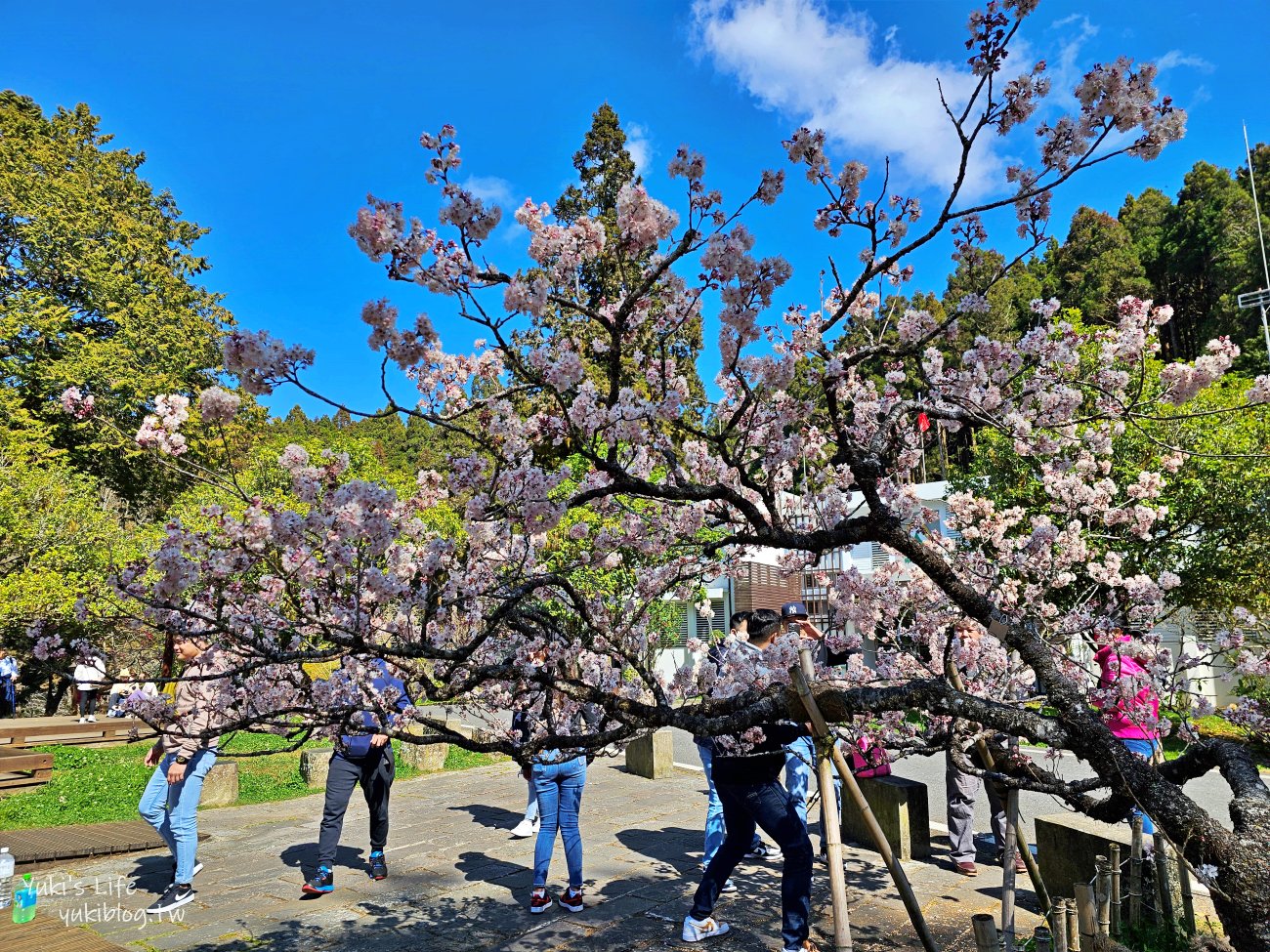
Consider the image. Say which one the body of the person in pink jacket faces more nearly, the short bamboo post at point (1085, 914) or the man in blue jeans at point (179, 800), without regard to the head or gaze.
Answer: the man in blue jeans

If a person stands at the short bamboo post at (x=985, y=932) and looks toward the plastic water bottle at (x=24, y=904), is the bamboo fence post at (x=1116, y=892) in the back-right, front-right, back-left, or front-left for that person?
back-right

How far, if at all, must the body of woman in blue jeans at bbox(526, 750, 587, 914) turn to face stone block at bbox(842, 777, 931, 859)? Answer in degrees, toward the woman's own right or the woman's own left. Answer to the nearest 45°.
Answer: approximately 90° to the woman's own right

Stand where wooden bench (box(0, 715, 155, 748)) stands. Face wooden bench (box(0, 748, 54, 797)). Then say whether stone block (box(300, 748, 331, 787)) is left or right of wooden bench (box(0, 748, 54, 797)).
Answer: left

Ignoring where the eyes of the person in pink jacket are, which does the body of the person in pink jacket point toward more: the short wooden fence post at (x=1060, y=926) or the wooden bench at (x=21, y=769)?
the wooden bench

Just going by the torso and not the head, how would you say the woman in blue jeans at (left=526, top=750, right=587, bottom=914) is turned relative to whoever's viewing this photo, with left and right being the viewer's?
facing away from the viewer

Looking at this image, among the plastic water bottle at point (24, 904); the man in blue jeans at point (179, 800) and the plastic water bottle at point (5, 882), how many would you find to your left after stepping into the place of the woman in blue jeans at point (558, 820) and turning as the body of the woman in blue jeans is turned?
3
